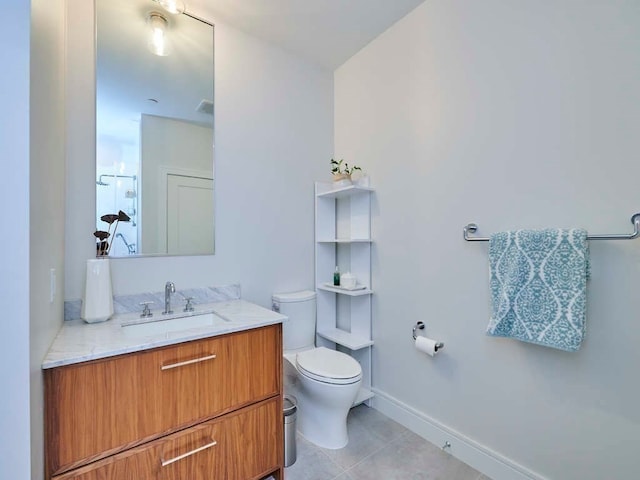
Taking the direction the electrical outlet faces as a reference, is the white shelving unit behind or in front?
in front

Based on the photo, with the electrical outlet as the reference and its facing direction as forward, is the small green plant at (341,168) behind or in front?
in front

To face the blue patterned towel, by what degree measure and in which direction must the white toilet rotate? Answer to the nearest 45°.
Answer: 0° — it already faces it

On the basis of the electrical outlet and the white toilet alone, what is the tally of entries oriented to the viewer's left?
0

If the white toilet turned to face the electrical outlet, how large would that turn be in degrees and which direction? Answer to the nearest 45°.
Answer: approximately 90° to its right

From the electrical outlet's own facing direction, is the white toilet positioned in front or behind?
in front

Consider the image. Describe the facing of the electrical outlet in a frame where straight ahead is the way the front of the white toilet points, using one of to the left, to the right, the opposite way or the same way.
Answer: to the left

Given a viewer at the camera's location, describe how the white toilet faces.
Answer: facing the viewer and to the right of the viewer

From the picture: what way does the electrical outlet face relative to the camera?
to the viewer's right

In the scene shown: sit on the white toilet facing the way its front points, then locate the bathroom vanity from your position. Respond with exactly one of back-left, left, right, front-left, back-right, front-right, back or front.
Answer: right
